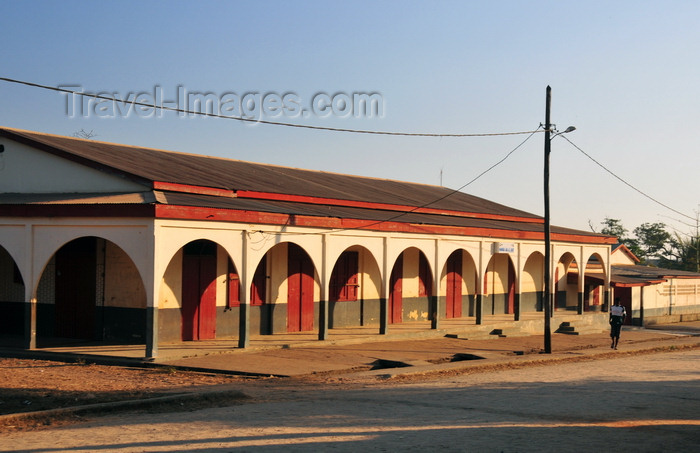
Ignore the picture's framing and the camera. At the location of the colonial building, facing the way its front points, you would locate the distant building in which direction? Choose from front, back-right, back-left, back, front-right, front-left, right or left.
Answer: left

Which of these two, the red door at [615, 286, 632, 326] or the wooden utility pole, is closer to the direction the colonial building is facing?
the wooden utility pole

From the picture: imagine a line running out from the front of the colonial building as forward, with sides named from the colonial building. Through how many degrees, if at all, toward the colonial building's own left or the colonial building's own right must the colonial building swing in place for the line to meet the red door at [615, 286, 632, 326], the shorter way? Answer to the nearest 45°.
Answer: approximately 90° to the colonial building's own left

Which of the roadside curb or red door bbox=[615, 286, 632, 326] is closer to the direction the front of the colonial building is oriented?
the roadside curb

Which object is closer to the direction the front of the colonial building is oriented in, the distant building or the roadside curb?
the roadside curb

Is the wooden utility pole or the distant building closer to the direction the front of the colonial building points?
the wooden utility pole

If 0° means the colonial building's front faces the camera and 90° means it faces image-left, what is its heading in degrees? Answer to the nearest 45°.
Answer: approximately 315°

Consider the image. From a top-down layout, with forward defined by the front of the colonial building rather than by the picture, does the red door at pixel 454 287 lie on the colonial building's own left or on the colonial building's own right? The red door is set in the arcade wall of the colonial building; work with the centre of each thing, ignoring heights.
on the colonial building's own left

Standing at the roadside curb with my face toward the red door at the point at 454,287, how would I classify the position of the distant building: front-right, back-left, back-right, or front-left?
front-right

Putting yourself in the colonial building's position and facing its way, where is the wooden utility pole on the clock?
The wooden utility pole is roughly at 10 o'clock from the colonial building.
